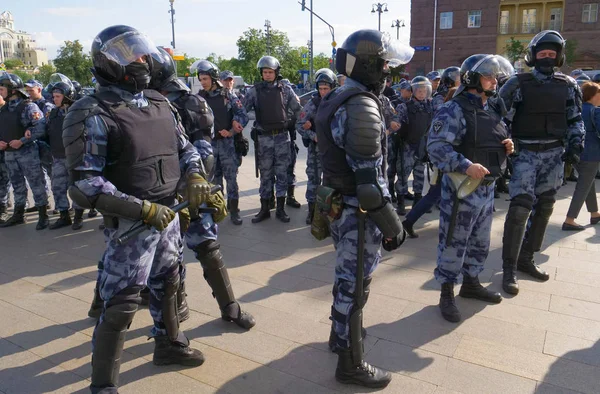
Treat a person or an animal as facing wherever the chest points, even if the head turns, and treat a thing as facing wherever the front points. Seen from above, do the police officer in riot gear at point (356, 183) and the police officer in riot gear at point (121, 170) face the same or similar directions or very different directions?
same or similar directions

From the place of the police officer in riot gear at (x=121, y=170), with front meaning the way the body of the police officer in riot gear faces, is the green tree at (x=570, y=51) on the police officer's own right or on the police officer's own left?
on the police officer's own left

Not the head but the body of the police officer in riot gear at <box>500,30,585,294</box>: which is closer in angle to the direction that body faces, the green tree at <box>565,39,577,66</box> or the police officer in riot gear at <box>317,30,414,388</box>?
the police officer in riot gear

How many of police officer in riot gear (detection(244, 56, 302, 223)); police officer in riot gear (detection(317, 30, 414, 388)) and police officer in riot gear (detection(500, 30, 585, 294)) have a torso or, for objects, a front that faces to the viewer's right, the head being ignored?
1

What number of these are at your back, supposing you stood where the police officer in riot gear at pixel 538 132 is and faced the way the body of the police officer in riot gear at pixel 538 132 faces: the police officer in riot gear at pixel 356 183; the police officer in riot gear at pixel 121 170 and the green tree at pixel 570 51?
1

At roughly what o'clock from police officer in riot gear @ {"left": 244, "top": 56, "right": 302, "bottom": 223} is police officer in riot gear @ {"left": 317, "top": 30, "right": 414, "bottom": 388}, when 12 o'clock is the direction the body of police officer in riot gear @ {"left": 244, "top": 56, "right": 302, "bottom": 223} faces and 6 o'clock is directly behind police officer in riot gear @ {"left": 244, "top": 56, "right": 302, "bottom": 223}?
police officer in riot gear @ {"left": 317, "top": 30, "right": 414, "bottom": 388} is roughly at 12 o'clock from police officer in riot gear @ {"left": 244, "top": 56, "right": 302, "bottom": 223}.

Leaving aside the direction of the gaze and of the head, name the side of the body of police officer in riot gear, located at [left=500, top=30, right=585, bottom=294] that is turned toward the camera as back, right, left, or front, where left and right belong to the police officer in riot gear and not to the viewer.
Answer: front

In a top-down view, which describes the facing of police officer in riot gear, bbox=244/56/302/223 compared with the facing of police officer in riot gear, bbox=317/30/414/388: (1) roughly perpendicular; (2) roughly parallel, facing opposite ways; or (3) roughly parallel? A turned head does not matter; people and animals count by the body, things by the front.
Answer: roughly perpendicular

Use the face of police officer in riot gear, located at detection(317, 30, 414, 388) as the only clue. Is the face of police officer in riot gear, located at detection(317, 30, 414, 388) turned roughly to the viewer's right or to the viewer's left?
to the viewer's right

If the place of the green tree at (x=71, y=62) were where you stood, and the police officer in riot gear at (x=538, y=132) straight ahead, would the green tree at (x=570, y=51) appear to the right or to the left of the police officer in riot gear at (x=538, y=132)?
left

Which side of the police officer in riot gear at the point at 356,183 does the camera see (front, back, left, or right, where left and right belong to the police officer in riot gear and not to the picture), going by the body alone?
right

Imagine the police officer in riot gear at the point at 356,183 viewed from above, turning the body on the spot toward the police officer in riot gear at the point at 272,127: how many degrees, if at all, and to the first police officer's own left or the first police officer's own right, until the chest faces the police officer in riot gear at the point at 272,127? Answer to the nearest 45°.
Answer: approximately 90° to the first police officer's own left

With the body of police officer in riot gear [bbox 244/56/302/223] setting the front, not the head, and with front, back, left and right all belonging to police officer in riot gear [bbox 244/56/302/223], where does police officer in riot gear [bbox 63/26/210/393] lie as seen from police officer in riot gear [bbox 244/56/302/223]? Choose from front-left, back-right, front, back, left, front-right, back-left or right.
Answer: front

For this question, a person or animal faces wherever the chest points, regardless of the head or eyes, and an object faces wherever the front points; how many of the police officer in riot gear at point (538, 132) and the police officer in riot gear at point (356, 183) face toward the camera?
1

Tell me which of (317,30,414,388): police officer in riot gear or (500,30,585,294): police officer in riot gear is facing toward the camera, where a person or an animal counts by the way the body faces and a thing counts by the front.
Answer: (500,30,585,294): police officer in riot gear

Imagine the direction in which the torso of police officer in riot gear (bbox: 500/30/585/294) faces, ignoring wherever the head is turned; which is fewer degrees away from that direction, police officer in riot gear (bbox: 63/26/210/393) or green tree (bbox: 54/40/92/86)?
the police officer in riot gear
